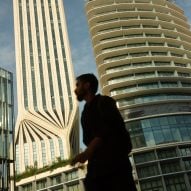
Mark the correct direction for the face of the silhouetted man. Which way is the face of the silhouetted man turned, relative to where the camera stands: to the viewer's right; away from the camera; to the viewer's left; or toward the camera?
to the viewer's left

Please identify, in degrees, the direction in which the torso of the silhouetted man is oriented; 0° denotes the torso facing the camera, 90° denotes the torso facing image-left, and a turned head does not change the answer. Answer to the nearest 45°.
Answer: approximately 90°

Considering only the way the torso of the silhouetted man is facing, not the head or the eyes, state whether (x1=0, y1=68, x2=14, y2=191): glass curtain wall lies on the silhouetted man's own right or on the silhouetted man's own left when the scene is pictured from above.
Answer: on the silhouetted man's own right
